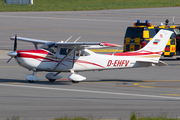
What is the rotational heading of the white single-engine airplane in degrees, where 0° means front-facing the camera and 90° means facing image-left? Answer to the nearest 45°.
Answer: approximately 45°
